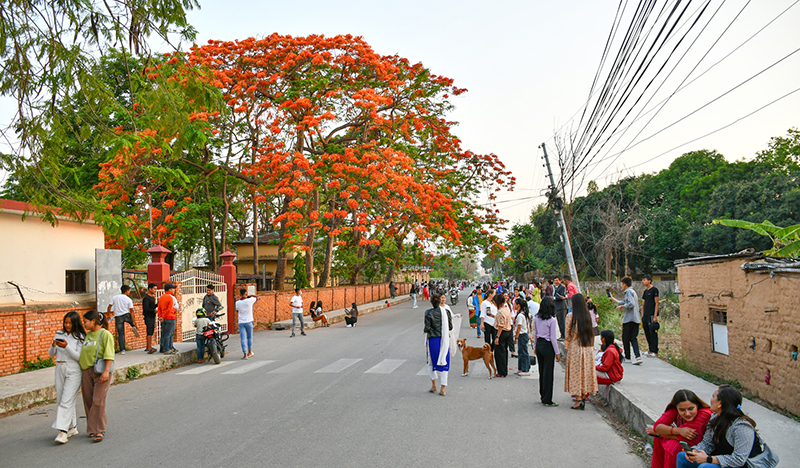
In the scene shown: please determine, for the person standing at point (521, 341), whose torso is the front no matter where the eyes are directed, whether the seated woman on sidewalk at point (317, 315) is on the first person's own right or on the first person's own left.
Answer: on the first person's own right

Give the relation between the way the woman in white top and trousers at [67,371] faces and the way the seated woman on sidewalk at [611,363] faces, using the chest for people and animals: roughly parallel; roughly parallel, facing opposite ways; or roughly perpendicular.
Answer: roughly perpendicular

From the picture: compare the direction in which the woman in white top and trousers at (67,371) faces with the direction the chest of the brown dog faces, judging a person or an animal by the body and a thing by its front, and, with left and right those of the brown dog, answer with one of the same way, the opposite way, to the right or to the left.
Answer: to the left

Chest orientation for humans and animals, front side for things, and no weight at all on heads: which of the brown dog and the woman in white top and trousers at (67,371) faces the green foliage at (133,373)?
the brown dog

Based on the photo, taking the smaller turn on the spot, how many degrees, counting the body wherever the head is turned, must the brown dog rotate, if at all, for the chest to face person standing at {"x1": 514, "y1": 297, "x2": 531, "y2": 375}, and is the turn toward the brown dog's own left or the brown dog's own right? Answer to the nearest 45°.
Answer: approximately 135° to the brown dog's own right

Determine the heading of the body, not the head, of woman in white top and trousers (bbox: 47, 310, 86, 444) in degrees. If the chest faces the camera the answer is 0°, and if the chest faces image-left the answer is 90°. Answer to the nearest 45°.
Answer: approximately 45°

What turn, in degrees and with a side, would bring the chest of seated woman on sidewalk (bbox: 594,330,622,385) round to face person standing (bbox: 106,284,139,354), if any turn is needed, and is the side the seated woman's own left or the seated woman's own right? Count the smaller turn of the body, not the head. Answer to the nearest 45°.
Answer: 0° — they already face them

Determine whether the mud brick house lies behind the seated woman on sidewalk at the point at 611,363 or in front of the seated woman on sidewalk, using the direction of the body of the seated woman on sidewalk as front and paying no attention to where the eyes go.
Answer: behind

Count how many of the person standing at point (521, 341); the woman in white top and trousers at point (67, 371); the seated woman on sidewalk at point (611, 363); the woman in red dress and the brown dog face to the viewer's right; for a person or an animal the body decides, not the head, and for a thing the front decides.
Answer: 0

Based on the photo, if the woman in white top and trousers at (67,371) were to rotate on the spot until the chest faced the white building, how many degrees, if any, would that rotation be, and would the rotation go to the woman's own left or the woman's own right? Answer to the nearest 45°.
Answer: approximately 135° to the woman's own right

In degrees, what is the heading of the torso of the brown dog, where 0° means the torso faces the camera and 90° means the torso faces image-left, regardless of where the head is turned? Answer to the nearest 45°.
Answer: approximately 90°

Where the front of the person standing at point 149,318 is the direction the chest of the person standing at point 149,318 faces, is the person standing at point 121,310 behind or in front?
behind
